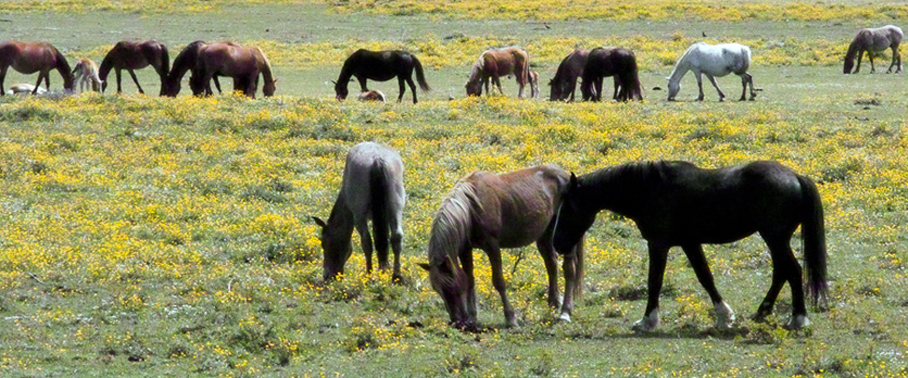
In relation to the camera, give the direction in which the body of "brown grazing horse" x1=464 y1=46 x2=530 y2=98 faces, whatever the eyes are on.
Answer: to the viewer's left

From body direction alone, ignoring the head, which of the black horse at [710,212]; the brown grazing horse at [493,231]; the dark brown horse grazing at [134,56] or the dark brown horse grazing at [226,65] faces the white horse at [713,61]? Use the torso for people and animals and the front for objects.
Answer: the dark brown horse grazing at [226,65]

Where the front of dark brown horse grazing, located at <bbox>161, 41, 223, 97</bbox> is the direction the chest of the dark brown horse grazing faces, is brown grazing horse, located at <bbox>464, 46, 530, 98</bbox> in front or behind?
behind

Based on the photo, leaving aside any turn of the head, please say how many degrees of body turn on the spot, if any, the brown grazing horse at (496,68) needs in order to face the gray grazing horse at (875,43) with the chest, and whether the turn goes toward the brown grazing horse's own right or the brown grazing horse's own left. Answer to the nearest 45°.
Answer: approximately 135° to the brown grazing horse's own right

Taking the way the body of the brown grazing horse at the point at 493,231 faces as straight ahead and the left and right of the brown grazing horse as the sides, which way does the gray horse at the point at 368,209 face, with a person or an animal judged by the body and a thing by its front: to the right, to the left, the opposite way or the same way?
to the right

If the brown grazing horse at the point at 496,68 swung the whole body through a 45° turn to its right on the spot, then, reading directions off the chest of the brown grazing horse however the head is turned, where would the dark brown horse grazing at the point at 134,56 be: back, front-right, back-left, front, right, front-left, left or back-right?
front-left

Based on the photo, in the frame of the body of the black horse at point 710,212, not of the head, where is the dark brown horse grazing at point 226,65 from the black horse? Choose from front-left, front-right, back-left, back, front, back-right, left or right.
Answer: front-right

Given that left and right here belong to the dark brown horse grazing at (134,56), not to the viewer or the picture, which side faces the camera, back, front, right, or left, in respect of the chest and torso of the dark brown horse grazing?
left

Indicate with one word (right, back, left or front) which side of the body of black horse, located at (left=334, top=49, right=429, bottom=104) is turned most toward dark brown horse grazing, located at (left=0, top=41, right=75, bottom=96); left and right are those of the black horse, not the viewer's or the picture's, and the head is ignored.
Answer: front

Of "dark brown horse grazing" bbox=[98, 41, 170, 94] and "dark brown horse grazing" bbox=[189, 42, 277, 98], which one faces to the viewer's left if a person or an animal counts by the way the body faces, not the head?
"dark brown horse grazing" bbox=[98, 41, 170, 94]

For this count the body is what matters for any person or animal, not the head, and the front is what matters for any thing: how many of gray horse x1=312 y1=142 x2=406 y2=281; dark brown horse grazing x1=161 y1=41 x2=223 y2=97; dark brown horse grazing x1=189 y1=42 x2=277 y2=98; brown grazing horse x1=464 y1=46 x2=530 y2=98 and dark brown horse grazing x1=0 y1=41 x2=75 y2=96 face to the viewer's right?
2

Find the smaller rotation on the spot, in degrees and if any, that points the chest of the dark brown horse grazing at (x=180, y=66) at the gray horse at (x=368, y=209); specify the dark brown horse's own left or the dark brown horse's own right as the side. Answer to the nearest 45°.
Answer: approximately 90° to the dark brown horse's own left

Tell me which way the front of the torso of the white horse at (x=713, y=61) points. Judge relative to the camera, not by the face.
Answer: to the viewer's left

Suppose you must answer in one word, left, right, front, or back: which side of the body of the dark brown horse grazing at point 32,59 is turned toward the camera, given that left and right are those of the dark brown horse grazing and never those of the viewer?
right

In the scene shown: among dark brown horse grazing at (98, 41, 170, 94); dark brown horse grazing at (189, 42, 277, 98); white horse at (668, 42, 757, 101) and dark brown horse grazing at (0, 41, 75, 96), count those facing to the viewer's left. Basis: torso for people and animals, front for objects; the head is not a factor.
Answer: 2

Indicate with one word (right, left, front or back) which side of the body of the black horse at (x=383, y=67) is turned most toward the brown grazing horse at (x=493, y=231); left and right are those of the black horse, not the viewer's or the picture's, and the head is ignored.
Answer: left

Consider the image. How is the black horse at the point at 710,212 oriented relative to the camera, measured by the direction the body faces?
to the viewer's left

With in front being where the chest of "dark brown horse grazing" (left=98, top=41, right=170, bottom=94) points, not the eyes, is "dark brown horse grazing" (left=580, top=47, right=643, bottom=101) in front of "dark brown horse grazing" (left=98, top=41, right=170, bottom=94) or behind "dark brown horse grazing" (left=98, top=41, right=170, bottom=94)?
behind

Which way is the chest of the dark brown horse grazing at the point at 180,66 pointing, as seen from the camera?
to the viewer's left

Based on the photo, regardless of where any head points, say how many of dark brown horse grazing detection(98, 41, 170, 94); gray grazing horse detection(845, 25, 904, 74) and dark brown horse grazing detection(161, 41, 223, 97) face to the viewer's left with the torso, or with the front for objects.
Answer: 3

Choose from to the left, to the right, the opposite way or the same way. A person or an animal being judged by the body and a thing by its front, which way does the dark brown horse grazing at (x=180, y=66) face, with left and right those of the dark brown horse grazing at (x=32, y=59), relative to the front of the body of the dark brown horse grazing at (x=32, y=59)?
the opposite way

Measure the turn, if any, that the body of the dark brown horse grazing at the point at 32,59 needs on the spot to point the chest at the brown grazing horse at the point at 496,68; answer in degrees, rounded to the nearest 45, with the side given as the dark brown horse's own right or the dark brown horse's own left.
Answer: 0° — it already faces it

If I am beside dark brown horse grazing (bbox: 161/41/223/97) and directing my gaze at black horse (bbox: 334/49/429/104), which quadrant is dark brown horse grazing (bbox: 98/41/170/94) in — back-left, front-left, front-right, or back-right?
back-left
